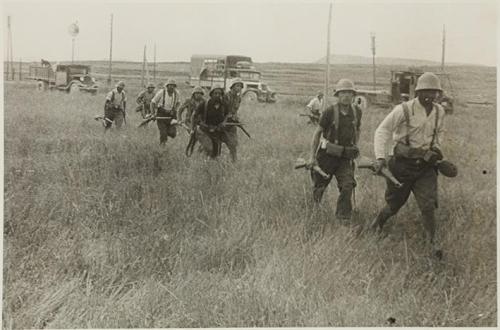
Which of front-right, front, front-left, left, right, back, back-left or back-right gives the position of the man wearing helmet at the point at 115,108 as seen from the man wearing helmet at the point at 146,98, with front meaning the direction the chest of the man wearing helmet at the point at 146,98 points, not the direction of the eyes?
front-right

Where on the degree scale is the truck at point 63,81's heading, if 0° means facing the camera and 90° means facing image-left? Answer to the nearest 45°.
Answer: approximately 315°

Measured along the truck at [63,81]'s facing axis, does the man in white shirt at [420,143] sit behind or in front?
in front

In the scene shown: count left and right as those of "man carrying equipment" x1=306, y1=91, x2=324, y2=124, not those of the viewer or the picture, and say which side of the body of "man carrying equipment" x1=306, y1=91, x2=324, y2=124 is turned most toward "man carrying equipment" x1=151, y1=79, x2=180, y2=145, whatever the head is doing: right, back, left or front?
right
